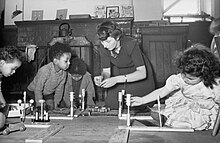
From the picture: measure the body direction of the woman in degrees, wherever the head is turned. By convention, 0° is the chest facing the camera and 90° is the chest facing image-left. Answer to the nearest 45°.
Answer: approximately 45°
